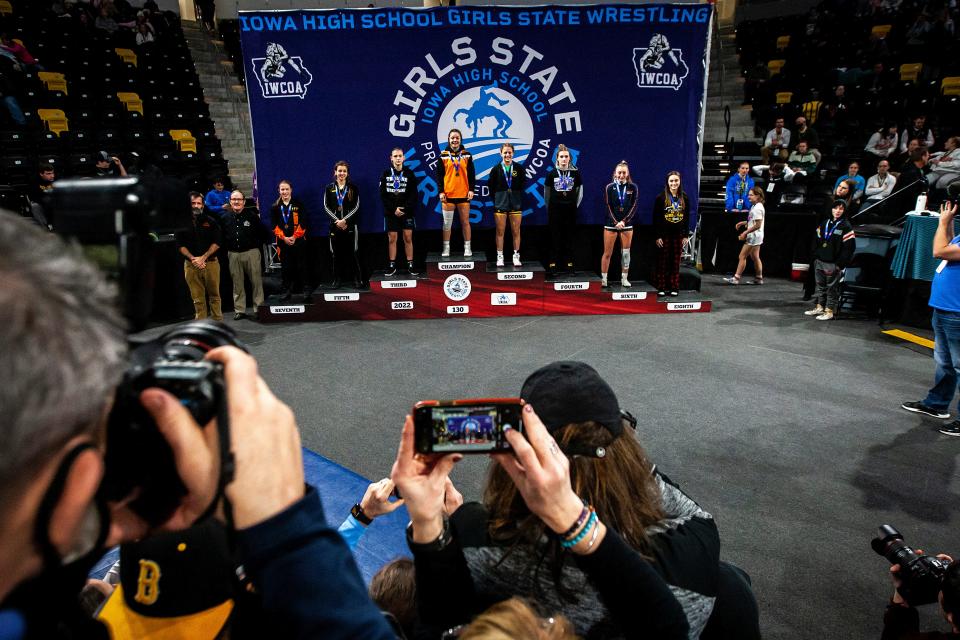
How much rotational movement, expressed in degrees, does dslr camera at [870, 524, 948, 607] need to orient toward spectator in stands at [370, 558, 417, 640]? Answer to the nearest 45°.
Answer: approximately 90° to its left

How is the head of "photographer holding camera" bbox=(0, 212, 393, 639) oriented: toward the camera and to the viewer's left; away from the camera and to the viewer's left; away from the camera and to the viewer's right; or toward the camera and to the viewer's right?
away from the camera and to the viewer's right

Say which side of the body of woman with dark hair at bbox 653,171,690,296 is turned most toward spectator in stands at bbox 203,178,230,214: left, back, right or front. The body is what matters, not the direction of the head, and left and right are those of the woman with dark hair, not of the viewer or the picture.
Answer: right

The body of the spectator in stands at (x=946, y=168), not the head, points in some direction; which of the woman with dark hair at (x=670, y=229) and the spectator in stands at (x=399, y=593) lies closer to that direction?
the woman with dark hair

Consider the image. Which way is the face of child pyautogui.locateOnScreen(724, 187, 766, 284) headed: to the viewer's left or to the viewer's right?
to the viewer's left

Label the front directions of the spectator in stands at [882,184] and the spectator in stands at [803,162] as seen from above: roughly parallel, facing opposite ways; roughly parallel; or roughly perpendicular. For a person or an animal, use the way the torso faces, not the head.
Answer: roughly parallel

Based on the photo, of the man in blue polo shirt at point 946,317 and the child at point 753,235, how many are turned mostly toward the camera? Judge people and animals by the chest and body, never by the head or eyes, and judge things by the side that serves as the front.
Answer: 0

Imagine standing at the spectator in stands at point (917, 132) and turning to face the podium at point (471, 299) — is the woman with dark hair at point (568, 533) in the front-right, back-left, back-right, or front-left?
front-left

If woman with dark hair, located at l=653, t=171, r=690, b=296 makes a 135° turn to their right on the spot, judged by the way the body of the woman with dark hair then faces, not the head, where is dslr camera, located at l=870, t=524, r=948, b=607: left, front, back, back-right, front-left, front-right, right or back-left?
back-left

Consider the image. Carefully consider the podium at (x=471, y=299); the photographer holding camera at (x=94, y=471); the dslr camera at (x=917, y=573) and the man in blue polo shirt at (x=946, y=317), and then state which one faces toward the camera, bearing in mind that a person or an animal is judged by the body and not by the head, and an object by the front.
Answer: the podium

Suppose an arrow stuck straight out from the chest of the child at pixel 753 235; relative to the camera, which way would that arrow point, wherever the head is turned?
to the viewer's left

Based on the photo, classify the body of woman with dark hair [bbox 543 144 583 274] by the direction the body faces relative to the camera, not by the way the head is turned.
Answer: toward the camera

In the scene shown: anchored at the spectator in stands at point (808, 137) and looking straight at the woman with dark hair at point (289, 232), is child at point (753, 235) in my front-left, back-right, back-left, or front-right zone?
front-left

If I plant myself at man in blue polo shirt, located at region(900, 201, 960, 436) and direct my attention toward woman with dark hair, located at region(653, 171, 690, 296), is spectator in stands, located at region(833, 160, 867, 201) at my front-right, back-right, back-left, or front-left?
front-right

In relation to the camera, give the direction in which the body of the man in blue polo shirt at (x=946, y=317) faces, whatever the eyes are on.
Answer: to the viewer's left

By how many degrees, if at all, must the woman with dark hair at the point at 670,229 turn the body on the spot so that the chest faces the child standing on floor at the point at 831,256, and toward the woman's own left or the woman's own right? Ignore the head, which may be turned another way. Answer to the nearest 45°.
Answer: approximately 90° to the woman's own left

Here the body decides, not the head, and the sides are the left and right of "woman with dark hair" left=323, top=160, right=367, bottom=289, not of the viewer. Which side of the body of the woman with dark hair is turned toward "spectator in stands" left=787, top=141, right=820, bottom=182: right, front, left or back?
left

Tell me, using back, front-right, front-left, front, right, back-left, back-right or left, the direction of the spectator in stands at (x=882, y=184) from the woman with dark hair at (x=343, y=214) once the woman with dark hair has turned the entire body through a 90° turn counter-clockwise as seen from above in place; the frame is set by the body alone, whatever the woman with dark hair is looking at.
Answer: front
